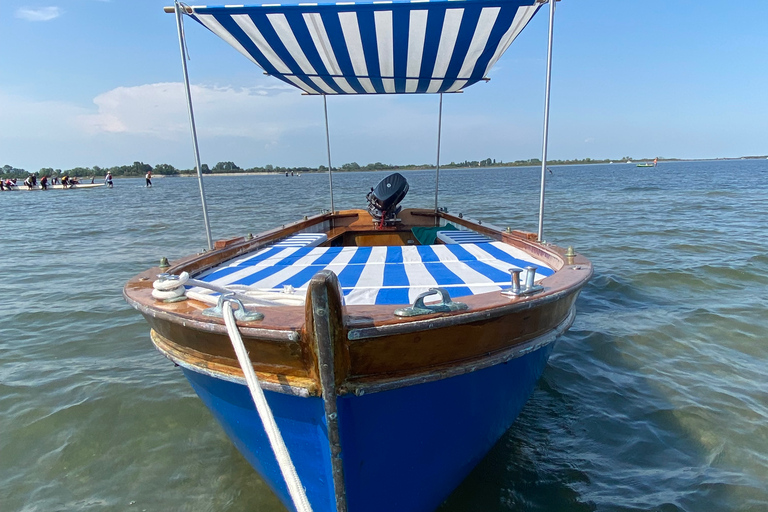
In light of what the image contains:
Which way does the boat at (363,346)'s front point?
toward the camera
